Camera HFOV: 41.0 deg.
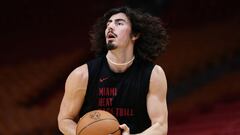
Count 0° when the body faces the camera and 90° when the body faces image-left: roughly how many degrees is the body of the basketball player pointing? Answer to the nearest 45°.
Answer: approximately 0°
